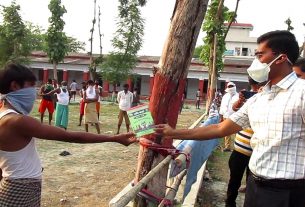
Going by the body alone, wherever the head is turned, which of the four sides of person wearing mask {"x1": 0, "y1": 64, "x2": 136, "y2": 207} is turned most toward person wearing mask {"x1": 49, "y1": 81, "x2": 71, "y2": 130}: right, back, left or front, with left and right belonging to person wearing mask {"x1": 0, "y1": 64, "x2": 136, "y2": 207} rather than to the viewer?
left

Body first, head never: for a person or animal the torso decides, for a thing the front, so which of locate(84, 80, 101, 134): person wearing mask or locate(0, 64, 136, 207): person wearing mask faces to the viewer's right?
locate(0, 64, 136, 207): person wearing mask

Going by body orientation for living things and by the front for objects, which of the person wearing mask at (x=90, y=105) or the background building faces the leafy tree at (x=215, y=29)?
the background building

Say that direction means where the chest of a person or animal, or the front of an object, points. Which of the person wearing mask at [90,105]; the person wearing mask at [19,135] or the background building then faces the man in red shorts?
the background building

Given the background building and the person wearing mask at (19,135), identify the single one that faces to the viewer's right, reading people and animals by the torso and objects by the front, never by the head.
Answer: the person wearing mask

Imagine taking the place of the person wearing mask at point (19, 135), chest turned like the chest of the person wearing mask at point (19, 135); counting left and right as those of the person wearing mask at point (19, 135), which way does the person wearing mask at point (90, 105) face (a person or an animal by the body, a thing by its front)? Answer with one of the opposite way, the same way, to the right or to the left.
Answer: to the right

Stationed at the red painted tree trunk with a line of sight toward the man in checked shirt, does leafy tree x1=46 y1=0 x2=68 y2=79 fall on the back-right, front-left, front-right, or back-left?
back-left

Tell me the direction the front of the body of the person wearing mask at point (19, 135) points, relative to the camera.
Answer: to the viewer's right

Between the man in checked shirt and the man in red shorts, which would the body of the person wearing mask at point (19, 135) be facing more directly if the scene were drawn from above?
the man in checked shirt

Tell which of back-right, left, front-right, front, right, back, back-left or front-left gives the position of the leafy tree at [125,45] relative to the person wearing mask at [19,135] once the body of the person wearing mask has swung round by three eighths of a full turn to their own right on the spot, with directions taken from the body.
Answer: back-right

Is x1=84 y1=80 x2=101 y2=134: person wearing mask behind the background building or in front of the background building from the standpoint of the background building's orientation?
in front

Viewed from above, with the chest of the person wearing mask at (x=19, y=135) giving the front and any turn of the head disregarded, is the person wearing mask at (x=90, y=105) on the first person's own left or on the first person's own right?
on the first person's own left

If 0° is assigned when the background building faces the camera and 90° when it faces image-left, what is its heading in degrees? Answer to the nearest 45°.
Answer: approximately 0°

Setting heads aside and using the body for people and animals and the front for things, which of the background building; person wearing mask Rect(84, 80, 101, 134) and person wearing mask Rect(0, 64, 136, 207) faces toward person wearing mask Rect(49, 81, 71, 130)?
the background building

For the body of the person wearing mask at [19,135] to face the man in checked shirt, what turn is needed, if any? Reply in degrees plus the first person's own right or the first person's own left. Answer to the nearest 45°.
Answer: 0° — they already face them

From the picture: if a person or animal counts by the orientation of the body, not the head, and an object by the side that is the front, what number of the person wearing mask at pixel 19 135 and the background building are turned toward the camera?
1

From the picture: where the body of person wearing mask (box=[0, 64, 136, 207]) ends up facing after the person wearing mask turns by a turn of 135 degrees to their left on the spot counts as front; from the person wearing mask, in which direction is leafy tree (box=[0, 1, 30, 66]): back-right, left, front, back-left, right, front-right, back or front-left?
front-right

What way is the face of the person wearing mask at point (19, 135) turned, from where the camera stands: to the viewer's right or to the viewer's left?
to the viewer's right
